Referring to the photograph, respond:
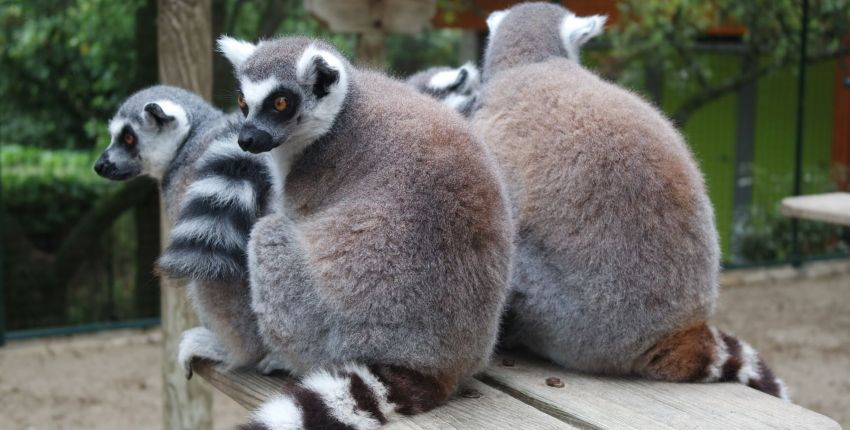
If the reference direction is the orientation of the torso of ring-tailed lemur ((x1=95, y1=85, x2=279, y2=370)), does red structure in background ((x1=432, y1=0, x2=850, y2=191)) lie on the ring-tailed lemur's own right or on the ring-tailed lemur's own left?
on the ring-tailed lemur's own right

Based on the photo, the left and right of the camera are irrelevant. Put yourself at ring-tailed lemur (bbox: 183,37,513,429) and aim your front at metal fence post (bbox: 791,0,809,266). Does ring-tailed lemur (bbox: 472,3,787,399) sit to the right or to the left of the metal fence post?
right

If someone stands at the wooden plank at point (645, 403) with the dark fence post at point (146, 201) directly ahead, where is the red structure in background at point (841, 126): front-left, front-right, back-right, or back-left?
front-right

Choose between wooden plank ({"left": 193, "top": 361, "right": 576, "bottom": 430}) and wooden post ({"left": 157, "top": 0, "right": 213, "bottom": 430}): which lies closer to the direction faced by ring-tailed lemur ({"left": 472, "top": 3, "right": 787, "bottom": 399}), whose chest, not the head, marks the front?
the wooden post

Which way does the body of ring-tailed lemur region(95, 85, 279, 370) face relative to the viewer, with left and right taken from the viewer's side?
facing to the left of the viewer

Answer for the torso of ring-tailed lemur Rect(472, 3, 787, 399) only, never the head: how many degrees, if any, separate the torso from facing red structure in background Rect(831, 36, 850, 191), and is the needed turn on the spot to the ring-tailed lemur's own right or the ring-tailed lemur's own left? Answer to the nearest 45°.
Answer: approximately 45° to the ring-tailed lemur's own right

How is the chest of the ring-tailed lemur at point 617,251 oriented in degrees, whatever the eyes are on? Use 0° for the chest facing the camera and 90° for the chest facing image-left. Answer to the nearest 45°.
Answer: approximately 135°

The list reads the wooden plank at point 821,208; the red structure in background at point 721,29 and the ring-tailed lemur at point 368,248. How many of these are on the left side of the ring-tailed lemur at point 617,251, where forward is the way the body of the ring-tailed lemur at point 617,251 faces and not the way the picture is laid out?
1

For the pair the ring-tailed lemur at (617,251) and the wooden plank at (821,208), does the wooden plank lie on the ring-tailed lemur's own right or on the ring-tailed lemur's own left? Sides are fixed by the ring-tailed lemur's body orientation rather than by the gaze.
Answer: on the ring-tailed lemur's own right

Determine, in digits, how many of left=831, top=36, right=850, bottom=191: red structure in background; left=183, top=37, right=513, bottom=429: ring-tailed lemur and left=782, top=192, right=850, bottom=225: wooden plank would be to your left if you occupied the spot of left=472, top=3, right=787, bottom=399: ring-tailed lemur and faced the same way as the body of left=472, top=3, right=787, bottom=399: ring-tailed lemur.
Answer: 1
